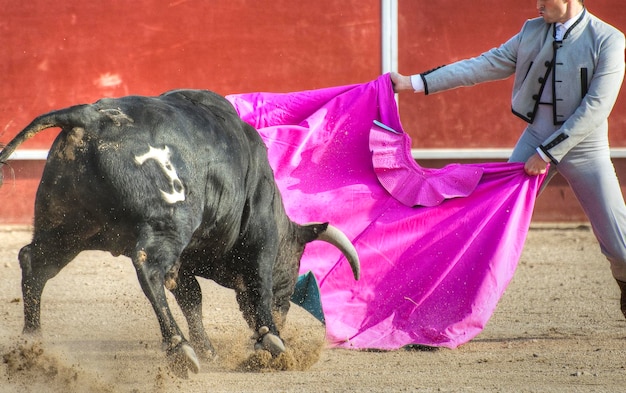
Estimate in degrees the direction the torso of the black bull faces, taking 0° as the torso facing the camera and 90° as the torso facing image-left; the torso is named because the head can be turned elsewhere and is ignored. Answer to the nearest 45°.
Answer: approximately 225°
